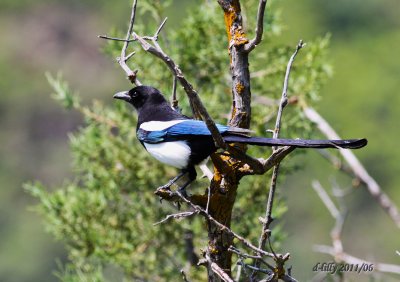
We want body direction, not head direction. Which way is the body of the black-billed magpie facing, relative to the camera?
to the viewer's left
